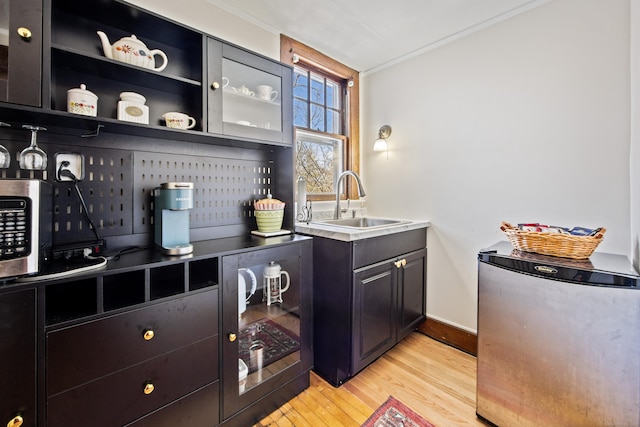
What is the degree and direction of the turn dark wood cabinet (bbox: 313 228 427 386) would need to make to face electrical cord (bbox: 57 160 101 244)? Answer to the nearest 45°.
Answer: approximately 90° to its right

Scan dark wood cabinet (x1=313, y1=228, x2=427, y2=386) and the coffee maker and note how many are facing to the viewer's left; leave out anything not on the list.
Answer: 0

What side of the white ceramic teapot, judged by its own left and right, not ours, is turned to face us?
left

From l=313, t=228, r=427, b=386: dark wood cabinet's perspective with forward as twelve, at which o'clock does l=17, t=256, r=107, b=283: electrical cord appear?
The electrical cord is roughly at 3 o'clock from the dark wood cabinet.

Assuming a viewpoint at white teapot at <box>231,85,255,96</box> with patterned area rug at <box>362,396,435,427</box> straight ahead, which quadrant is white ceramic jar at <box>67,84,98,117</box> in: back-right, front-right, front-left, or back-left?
back-right

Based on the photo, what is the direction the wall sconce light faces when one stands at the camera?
facing the viewer and to the left of the viewer

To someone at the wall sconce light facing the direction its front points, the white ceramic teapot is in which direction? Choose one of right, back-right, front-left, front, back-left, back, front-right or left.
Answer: front

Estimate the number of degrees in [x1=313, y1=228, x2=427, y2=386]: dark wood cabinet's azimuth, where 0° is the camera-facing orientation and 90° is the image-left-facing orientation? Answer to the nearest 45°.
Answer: approximately 315°

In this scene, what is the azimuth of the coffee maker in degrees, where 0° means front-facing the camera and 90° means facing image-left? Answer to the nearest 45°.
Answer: approximately 315°
